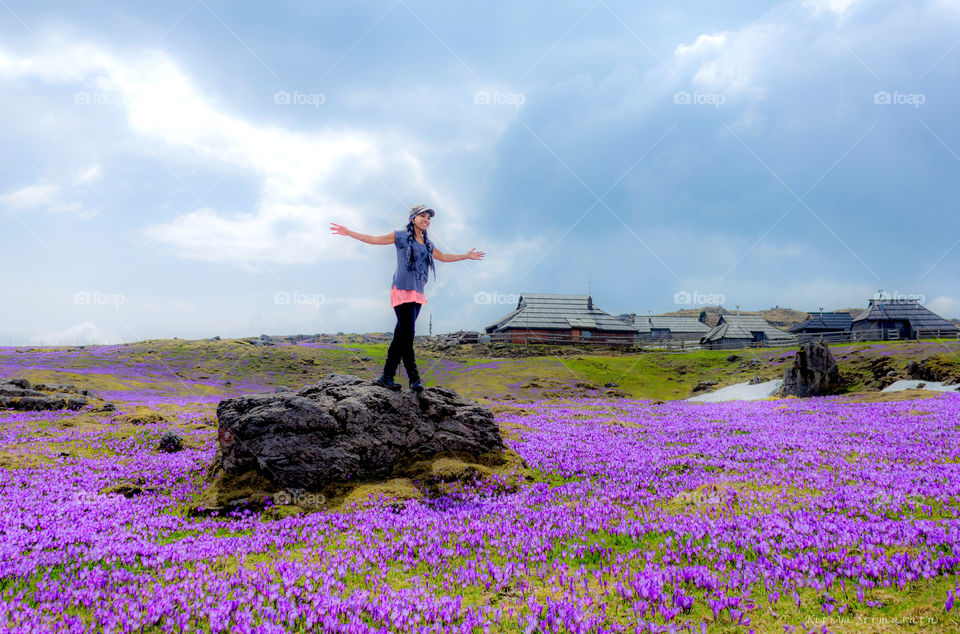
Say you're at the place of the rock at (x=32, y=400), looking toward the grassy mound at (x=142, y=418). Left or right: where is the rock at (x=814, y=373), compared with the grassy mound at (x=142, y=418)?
left

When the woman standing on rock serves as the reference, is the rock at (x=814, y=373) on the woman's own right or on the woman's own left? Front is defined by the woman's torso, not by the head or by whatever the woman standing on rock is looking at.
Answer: on the woman's own left

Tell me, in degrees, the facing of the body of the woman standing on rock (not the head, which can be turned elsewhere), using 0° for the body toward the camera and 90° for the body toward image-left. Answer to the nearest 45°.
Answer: approximately 315°

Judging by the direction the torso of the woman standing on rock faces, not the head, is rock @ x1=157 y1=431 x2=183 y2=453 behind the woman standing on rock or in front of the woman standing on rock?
behind

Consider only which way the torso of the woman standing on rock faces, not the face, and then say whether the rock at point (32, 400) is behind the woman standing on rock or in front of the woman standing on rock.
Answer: behind
